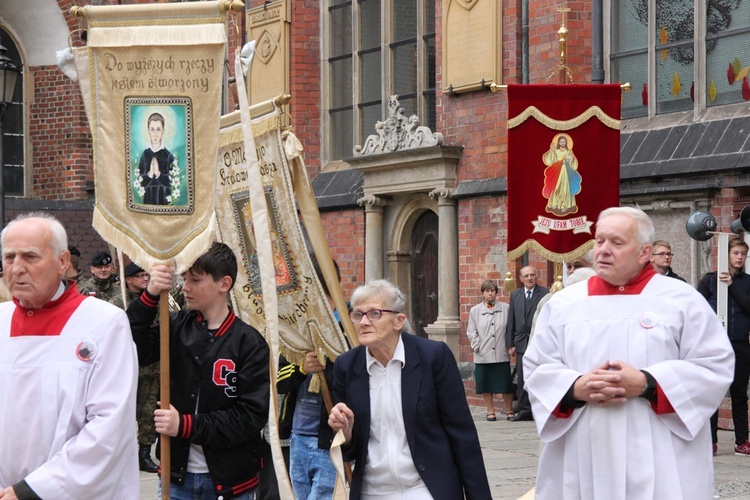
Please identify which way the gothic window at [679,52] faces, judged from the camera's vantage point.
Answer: facing the viewer and to the left of the viewer

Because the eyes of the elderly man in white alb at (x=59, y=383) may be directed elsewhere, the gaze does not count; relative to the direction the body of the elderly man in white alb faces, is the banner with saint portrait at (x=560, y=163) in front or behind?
behind

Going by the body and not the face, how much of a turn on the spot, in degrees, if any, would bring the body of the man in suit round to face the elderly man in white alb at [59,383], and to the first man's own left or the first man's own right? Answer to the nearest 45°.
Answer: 0° — they already face them

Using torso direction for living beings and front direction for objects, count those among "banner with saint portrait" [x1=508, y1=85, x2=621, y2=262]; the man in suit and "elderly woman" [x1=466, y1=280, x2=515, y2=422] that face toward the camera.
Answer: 3

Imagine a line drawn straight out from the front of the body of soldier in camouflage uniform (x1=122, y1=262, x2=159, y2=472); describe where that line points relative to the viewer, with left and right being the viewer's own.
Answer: facing the viewer and to the right of the viewer

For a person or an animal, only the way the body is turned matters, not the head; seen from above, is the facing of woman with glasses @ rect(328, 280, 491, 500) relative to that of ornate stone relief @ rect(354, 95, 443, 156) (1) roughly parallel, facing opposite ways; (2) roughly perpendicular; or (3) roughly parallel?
roughly parallel

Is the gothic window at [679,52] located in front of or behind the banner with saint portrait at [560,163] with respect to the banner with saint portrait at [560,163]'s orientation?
behind

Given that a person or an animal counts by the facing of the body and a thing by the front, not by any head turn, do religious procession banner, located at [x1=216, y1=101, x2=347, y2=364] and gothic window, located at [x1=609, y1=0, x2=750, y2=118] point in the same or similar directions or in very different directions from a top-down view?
same or similar directions

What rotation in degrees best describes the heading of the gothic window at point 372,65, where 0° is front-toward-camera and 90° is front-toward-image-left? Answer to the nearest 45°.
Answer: approximately 45°

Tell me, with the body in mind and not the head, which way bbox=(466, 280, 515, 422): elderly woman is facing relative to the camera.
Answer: toward the camera

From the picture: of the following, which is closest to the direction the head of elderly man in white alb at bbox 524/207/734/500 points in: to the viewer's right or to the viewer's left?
to the viewer's left
